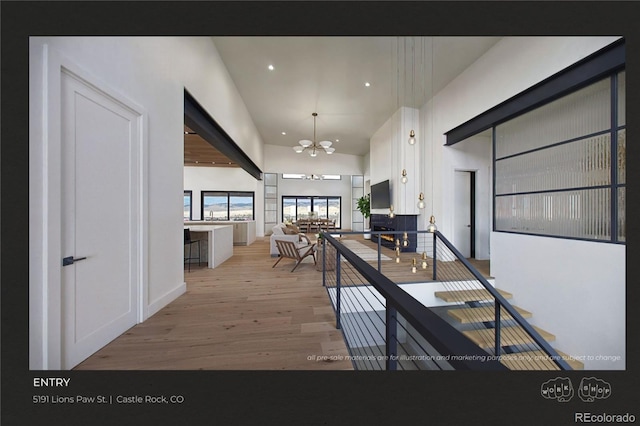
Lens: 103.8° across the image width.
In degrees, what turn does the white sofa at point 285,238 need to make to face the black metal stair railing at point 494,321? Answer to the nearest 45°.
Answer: approximately 45° to its right

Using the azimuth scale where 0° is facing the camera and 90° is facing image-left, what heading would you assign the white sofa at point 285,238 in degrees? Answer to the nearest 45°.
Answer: approximately 270°

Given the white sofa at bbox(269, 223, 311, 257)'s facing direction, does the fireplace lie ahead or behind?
ahead

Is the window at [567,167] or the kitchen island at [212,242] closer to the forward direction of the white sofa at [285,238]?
the window

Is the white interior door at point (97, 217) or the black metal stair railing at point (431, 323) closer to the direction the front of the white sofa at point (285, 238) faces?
the black metal stair railing

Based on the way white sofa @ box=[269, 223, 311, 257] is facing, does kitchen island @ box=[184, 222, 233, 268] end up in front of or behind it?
behind

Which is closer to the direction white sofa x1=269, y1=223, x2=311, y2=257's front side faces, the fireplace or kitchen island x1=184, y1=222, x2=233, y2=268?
the fireplace

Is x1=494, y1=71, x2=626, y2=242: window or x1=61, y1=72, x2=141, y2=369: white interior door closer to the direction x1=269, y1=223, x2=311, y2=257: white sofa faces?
the window

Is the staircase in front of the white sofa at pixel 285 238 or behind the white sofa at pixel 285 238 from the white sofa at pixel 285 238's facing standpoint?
in front

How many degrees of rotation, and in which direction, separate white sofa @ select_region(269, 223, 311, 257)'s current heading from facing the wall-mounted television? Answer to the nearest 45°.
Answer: approximately 45° to its left

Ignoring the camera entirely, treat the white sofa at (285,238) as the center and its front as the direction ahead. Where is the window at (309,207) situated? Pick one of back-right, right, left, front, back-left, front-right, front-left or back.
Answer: left

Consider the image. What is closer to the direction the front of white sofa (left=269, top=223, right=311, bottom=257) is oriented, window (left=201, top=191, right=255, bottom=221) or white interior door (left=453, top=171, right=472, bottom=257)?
the white interior door
